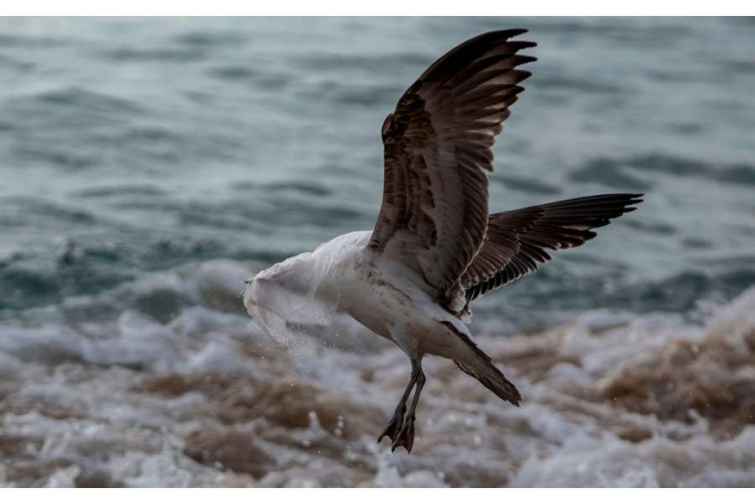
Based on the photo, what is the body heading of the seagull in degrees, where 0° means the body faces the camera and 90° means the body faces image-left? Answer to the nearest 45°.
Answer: approximately 90°
